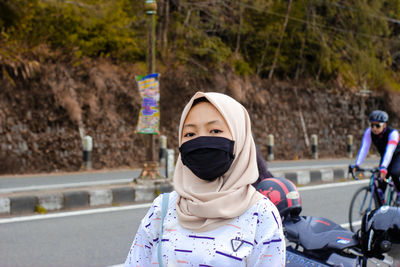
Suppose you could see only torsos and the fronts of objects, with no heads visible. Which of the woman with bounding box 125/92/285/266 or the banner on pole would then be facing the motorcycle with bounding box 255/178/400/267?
the banner on pole

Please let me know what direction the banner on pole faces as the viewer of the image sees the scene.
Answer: facing the viewer

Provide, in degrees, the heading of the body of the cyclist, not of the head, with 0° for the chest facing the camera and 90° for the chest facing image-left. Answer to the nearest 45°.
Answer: approximately 45°

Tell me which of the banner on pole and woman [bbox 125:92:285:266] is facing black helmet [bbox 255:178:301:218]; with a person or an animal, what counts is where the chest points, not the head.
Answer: the banner on pole

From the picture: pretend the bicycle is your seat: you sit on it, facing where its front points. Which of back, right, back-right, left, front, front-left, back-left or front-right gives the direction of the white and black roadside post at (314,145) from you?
back-right

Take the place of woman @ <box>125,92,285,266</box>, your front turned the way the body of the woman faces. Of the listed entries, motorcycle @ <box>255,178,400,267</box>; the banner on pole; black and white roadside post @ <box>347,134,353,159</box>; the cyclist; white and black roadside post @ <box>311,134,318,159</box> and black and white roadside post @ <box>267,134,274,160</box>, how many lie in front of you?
0

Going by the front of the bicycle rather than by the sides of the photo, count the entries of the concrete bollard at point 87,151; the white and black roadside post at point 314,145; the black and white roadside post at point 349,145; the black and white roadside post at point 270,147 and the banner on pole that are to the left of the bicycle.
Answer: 0

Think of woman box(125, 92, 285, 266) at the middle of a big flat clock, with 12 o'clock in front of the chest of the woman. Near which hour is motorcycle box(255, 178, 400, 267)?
The motorcycle is roughly at 7 o'clock from the woman.

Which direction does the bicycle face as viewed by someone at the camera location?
facing the viewer and to the left of the viewer

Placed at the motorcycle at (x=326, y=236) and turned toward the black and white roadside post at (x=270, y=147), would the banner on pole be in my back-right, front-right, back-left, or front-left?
front-left

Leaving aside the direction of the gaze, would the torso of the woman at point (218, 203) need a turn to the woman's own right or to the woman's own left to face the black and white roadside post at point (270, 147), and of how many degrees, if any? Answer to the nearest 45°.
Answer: approximately 180°

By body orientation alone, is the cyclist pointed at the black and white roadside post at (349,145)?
no

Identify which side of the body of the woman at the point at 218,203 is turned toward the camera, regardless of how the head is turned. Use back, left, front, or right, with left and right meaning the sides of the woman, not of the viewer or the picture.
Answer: front

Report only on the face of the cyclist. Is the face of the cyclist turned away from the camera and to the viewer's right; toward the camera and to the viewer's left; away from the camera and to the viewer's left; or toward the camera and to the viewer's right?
toward the camera and to the viewer's left

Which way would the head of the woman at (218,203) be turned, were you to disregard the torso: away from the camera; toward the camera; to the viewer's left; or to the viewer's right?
toward the camera

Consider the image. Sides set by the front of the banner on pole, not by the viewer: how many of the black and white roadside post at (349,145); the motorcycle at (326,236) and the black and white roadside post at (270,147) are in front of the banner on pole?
1

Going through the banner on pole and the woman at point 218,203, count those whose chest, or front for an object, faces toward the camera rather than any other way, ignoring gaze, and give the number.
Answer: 2

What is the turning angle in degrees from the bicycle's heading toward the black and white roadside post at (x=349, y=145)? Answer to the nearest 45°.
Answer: approximately 135° to its right

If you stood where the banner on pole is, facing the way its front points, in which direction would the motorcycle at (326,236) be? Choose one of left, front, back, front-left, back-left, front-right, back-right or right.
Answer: front

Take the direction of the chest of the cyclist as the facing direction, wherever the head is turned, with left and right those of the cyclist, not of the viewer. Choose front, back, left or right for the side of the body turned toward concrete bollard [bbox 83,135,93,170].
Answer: right
